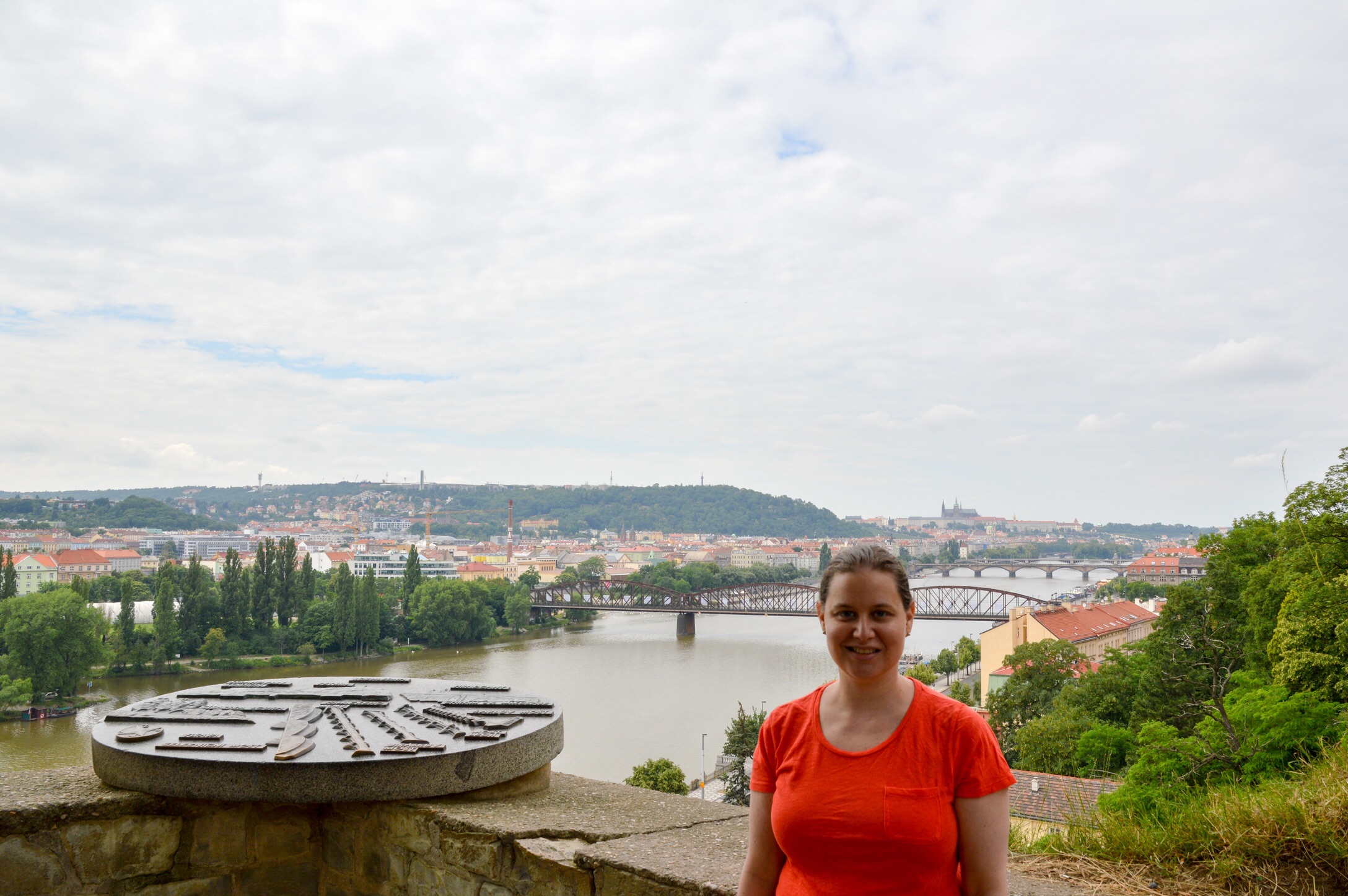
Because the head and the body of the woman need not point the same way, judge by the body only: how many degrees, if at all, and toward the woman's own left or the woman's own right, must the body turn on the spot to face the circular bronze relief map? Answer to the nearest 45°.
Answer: approximately 135° to the woman's own right

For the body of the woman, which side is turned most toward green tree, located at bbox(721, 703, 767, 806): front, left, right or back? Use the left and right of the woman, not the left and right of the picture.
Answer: back

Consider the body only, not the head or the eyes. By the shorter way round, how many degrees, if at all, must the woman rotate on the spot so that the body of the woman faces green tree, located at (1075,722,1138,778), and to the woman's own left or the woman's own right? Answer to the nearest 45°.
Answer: approximately 180°

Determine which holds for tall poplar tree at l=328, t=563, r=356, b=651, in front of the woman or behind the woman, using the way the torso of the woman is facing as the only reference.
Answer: behind

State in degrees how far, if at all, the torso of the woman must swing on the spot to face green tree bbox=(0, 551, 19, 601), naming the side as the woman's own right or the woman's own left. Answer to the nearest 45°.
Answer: approximately 135° to the woman's own right

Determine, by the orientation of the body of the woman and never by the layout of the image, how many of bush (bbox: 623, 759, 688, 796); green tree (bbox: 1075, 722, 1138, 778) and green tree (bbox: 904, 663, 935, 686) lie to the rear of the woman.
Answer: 3

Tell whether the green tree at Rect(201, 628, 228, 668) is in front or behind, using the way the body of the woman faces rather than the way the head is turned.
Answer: behind

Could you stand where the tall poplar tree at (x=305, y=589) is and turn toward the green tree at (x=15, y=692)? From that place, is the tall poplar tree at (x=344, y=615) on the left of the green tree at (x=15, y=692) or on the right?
left

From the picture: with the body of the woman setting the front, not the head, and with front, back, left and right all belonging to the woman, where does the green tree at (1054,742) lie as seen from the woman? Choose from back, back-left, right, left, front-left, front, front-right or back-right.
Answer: back

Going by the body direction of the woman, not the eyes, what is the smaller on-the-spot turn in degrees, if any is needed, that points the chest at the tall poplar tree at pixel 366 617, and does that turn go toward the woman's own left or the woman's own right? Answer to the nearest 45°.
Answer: approximately 135° to the woman's own right

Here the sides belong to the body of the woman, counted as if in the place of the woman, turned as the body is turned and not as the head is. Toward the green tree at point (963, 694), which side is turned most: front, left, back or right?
back

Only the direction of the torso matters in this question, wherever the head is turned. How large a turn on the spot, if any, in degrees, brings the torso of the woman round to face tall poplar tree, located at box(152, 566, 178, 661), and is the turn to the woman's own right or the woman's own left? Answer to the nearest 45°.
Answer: approximately 135° to the woman's own right
